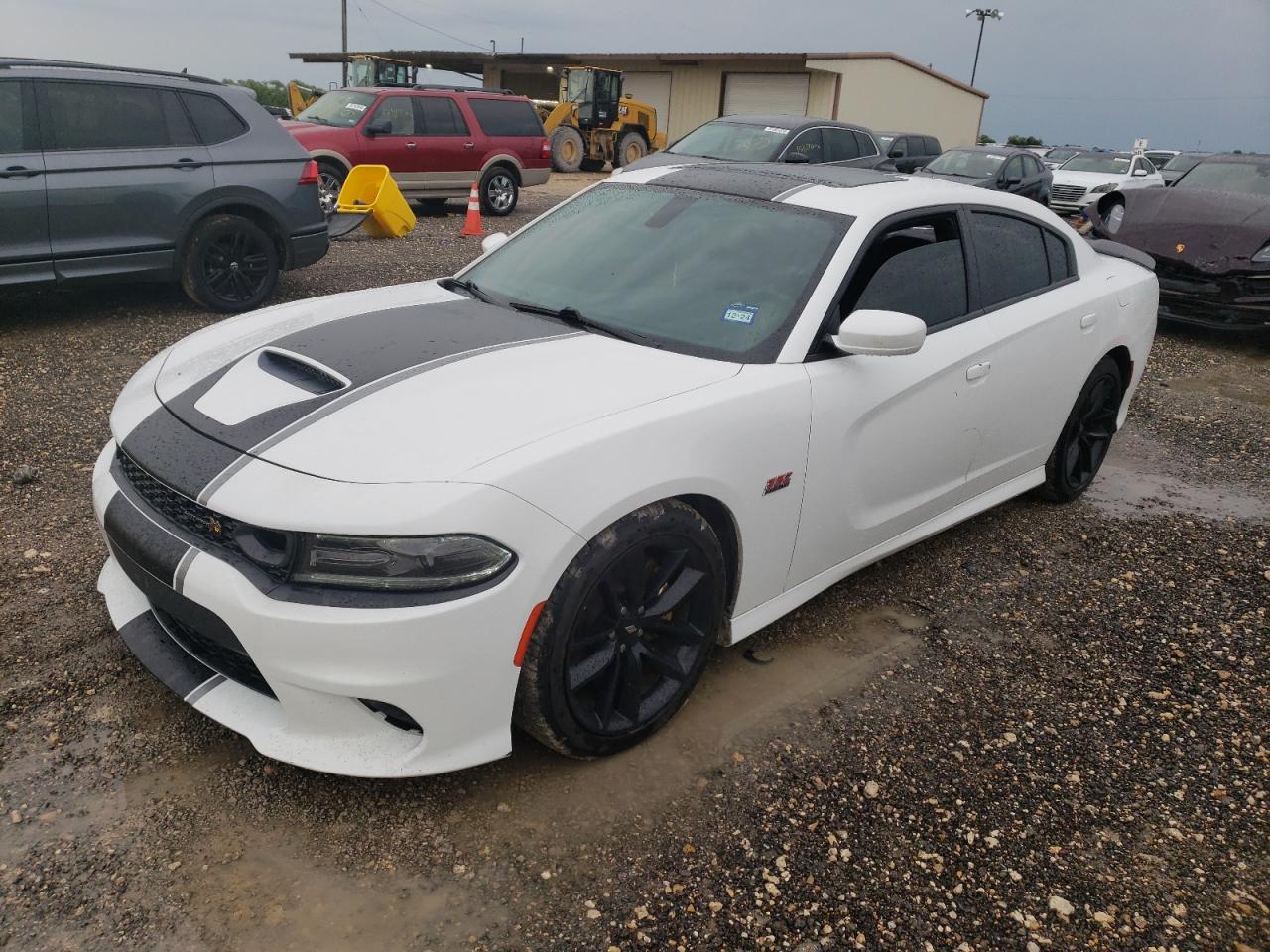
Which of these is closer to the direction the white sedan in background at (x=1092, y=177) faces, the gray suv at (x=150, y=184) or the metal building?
the gray suv

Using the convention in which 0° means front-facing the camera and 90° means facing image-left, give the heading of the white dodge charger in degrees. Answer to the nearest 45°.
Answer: approximately 45°

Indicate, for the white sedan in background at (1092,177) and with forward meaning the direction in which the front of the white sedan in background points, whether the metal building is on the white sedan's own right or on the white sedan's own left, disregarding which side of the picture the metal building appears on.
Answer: on the white sedan's own right

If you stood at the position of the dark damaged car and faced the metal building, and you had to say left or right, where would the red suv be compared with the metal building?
left

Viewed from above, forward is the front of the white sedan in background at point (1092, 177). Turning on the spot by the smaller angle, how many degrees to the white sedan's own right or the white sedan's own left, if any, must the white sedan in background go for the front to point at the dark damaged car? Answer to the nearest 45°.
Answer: approximately 45° to the white sedan's own left

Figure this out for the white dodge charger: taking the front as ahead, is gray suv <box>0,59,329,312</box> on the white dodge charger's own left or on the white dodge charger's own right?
on the white dodge charger's own right

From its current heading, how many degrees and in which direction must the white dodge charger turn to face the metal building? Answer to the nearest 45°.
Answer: approximately 135° to its right

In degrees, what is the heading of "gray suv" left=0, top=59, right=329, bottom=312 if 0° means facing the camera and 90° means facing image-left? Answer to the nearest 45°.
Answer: approximately 90°

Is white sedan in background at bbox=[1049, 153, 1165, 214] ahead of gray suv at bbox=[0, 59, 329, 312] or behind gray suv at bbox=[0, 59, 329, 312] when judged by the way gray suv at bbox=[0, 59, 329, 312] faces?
behind
